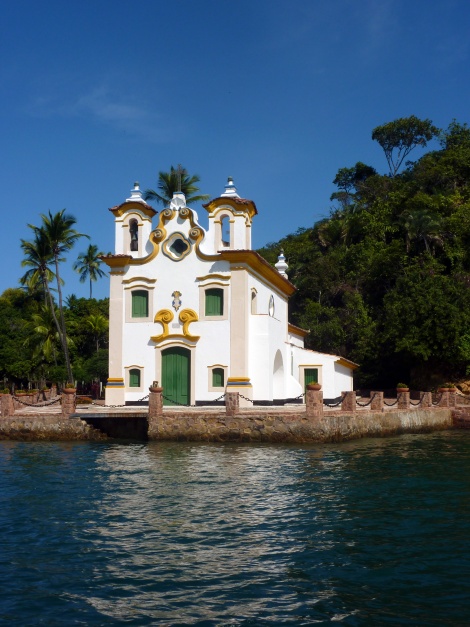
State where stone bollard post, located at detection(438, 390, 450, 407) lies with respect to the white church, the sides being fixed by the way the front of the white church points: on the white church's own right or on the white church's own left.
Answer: on the white church's own left

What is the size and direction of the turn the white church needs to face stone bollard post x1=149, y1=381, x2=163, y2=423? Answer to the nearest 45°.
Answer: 0° — it already faces it

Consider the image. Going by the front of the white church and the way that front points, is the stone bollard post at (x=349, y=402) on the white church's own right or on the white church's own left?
on the white church's own left

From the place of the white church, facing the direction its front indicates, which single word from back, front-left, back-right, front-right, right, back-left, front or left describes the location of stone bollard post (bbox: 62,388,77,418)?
front-right

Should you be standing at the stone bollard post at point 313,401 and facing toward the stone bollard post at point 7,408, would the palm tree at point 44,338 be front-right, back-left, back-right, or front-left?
front-right

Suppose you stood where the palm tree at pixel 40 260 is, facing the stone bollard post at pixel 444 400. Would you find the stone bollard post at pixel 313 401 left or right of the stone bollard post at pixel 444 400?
right

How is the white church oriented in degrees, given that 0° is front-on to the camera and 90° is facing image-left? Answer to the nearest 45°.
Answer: approximately 0°

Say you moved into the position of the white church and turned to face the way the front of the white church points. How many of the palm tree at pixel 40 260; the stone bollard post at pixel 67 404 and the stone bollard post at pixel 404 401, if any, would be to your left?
1

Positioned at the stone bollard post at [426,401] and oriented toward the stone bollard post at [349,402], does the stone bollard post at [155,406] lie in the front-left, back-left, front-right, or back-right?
front-right

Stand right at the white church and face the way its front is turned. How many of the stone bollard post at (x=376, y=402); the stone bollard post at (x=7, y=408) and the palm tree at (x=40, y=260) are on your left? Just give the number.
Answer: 1

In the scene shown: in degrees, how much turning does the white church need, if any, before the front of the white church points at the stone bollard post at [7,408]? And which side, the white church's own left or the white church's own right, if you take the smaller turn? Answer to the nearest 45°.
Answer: approximately 45° to the white church's own right

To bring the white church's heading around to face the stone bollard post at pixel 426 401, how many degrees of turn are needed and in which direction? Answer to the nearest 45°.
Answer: approximately 90° to its left

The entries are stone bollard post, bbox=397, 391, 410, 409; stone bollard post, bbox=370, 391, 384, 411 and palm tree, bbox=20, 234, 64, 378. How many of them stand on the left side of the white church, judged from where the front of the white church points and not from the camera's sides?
2

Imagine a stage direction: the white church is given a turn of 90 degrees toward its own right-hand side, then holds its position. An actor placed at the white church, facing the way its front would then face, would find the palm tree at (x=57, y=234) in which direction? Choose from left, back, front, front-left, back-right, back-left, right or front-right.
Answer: front-right

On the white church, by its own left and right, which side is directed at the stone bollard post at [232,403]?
front

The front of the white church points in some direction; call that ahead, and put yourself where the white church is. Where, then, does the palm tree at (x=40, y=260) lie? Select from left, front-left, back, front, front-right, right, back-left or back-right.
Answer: back-right

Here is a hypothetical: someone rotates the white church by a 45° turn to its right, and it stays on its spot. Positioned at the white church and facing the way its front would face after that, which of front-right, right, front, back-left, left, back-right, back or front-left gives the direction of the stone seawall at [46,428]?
front

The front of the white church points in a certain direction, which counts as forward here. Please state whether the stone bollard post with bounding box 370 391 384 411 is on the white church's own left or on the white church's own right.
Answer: on the white church's own left
